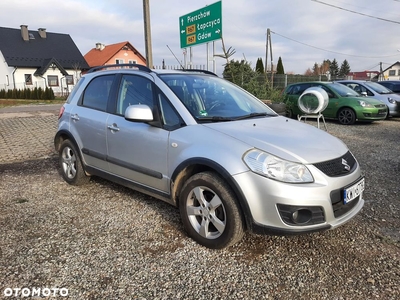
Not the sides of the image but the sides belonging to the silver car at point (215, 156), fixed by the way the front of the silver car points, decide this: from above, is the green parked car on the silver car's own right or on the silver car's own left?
on the silver car's own left

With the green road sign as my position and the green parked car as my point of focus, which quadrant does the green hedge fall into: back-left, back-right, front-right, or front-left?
back-left

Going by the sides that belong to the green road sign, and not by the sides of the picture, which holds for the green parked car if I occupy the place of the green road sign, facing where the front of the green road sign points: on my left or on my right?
on my left

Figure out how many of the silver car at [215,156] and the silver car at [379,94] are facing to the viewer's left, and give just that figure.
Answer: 0

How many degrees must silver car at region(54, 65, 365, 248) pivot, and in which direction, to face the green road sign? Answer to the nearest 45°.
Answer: approximately 135° to its left

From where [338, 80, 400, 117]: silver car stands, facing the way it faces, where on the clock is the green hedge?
The green hedge is roughly at 5 o'clock from the silver car.

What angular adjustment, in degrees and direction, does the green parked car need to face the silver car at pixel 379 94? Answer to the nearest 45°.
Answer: approximately 90° to its left

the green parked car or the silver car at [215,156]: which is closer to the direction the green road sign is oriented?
the silver car
